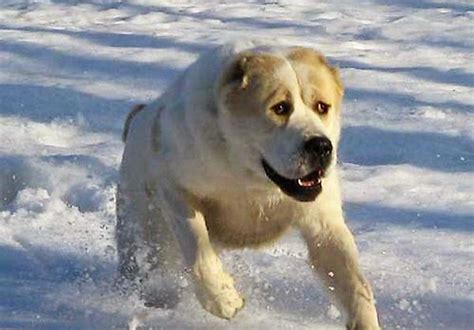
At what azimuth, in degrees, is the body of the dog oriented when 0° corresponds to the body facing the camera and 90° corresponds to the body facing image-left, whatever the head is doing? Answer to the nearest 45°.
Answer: approximately 315°
